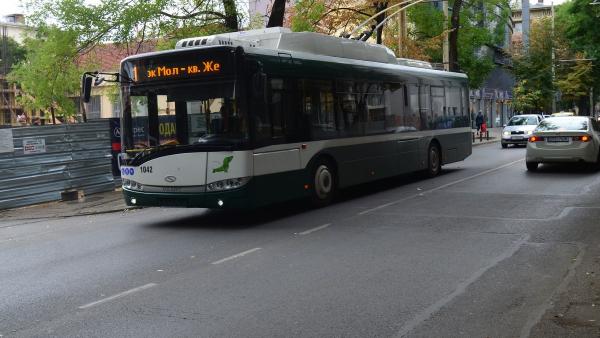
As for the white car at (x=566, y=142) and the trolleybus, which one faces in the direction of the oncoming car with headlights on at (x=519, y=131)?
the white car

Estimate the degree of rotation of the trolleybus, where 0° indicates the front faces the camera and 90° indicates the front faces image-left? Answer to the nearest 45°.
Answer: approximately 45°

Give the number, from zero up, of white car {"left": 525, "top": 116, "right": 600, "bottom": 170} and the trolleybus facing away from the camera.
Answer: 1

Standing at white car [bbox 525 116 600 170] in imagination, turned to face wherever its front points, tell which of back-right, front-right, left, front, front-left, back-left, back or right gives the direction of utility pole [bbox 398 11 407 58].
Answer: front-left

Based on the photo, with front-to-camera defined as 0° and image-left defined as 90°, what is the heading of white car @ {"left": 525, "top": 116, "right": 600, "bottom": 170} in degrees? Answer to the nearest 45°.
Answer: approximately 180°

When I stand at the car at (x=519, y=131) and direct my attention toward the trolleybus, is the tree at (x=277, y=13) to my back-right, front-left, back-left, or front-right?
front-right

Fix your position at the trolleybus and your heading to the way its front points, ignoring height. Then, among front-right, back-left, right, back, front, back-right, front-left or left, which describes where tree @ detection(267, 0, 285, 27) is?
back-right

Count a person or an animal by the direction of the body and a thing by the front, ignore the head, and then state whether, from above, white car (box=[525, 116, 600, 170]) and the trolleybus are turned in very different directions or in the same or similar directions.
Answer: very different directions

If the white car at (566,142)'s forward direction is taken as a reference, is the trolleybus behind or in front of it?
behind

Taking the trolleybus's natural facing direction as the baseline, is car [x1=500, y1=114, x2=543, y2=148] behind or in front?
behind

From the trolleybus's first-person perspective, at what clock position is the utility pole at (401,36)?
The utility pole is roughly at 5 o'clock from the trolleybus.
